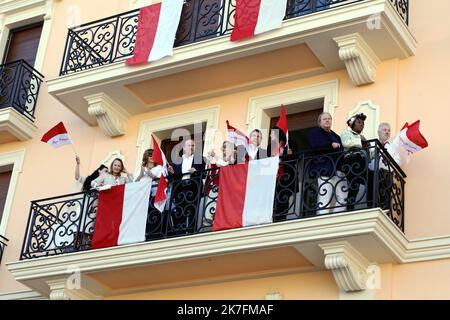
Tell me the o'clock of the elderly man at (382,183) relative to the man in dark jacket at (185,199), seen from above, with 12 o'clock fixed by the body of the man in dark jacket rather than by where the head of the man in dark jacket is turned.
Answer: The elderly man is roughly at 10 o'clock from the man in dark jacket.

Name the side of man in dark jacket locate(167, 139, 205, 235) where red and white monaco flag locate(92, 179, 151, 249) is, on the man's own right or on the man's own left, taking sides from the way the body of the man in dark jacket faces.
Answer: on the man's own right

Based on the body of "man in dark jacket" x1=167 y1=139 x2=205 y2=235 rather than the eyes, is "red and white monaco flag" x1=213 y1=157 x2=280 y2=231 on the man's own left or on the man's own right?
on the man's own left

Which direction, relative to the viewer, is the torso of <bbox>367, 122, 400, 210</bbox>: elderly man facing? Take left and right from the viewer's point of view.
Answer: facing the viewer and to the right of the viewer

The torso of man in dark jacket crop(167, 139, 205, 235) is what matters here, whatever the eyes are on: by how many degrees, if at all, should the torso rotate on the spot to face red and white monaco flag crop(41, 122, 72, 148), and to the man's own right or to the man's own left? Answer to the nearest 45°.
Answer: approximately 135° to the man's own right

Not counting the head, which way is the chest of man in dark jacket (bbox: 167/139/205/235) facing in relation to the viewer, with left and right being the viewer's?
facing the viewer

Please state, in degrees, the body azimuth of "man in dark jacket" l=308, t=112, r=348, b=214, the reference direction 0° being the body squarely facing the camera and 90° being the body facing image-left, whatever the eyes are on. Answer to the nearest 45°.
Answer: approximately 315°
